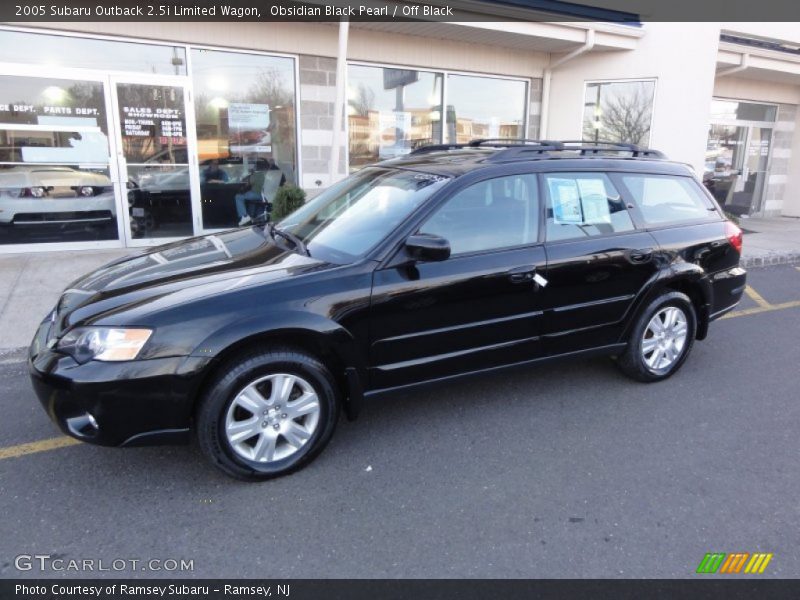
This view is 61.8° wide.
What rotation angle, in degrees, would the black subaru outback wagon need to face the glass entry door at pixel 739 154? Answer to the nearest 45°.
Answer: approximately 180°

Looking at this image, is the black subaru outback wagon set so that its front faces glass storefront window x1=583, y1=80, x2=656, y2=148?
no

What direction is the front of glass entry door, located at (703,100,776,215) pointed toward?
toward the camera

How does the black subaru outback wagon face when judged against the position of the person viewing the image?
facing the viewer and to the left of the viewer

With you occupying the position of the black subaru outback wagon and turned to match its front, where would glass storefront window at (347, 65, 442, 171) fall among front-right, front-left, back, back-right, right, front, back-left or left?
back-right

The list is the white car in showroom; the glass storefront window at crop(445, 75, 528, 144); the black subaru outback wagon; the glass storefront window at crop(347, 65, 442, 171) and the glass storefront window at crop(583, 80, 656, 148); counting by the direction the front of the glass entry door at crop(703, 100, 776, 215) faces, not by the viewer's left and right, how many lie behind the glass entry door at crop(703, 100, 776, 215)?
0

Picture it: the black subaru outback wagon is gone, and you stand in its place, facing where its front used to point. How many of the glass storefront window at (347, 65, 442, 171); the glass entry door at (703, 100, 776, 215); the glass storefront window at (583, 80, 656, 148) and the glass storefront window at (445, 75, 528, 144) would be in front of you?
0

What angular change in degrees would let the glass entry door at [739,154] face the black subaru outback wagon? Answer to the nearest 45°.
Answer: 0° — it already faces it

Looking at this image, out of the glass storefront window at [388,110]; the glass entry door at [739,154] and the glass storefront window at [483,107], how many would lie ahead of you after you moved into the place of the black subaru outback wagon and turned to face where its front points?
0

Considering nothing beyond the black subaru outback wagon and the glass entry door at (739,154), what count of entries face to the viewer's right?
0
